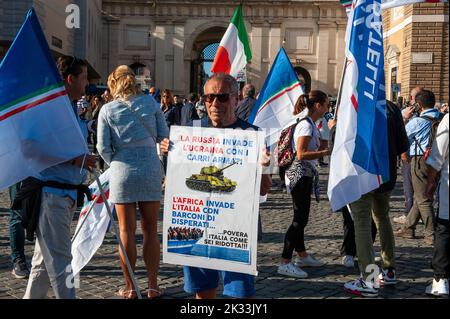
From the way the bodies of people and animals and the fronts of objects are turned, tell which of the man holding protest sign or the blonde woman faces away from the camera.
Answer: the blonde woman

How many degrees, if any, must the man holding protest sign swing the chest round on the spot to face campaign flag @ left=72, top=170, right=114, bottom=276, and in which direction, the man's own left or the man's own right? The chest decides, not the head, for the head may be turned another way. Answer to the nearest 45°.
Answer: approximately 135° to the man's own right

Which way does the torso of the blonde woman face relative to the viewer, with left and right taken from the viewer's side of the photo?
facing away from the viewer

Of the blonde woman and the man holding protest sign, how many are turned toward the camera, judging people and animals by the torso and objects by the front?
1

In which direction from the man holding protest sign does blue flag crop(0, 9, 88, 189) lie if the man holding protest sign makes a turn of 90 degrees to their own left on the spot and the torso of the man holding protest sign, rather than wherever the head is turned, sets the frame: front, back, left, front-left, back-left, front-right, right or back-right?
back

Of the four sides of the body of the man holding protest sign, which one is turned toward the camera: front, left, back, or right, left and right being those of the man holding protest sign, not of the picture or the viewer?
front

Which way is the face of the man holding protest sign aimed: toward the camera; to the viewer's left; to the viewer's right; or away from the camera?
toward the camera

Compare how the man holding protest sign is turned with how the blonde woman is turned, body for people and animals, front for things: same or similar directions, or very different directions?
very different directions

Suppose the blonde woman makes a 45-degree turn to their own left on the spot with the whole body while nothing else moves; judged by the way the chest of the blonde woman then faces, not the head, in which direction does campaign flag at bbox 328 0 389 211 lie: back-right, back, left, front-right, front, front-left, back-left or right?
back-right

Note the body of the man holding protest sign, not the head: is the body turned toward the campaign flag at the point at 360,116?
no

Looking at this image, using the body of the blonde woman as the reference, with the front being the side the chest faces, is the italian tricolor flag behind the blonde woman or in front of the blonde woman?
in front
